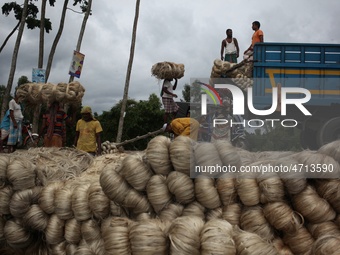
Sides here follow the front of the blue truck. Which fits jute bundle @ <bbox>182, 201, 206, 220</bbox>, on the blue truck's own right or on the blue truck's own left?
on the blue truck's own right

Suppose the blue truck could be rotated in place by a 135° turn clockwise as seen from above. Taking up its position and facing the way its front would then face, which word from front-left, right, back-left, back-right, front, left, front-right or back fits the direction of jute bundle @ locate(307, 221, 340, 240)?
front-left

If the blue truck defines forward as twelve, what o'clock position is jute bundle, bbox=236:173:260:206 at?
The jute bundle is roughly at 3 o'clock from the blue truck.

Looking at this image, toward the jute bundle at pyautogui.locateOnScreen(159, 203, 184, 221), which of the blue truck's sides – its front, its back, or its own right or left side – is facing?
right

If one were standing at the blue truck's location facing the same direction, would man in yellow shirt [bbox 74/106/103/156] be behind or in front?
behind

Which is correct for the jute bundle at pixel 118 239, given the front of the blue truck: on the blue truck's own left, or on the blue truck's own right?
on the blue truck's own right

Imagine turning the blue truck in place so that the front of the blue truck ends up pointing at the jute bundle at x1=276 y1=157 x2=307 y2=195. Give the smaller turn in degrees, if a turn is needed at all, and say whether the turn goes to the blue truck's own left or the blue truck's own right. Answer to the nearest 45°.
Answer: approximately 90° to the blue truck's own right

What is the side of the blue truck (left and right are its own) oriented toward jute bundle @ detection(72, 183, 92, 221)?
right

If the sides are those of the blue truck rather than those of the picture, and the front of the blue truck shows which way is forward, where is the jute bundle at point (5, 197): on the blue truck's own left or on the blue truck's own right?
on the blue truck's own right

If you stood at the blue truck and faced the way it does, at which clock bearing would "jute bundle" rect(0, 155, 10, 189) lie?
The jute bundle is roughly at 4 o'clock from the blue truck.

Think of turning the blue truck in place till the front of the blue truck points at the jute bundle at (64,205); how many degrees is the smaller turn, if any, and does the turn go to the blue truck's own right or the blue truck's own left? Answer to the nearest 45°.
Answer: approximately 90° to the blue truck's own right

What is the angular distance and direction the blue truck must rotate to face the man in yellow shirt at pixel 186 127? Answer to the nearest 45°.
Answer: approximately 135° to its right

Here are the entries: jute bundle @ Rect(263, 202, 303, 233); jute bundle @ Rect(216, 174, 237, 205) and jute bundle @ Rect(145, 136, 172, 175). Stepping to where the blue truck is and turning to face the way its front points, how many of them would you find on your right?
3

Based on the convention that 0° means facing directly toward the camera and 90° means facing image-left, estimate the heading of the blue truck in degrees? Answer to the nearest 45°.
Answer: approximately 270°

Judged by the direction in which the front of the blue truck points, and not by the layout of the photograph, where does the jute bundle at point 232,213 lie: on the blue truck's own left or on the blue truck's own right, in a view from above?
on the blue truck's own right

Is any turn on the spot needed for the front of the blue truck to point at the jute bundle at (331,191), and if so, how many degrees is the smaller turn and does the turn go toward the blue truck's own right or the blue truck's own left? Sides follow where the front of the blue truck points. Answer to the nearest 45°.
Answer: approximately 90° to the blue truck's own right
